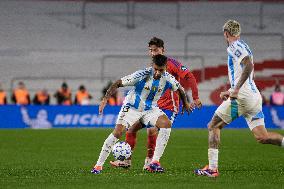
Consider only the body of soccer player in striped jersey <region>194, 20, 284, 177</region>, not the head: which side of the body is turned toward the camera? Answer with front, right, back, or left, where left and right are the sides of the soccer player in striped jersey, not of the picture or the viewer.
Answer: left

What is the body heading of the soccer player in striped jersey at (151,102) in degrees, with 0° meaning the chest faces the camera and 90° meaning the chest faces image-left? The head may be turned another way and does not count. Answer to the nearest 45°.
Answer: approximately 0°

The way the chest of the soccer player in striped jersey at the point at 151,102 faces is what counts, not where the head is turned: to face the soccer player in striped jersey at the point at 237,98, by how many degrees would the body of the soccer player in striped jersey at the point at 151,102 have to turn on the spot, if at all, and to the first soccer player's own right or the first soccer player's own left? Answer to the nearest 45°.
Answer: approximately 45° to the first soccer player's own left

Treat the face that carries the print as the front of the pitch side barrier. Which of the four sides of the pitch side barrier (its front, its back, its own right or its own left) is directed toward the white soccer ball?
front

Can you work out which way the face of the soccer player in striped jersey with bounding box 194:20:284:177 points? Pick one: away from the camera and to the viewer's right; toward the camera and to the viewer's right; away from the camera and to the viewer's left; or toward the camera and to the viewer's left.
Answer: away from the camera and to the viewer's left

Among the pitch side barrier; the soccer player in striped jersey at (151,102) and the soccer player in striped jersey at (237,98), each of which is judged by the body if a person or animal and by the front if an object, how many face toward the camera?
2

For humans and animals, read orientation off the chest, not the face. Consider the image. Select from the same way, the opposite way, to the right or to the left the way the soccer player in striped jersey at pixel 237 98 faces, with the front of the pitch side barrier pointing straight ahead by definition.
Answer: to the right

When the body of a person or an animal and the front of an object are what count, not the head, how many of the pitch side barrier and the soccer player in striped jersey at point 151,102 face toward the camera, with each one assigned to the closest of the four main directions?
2
